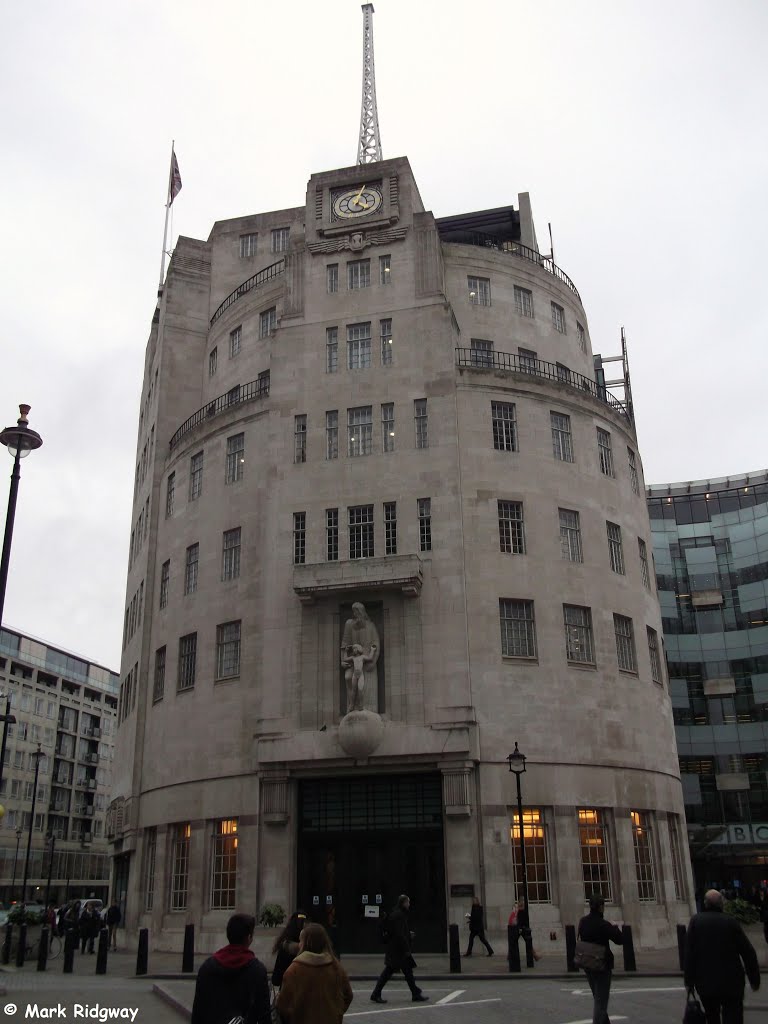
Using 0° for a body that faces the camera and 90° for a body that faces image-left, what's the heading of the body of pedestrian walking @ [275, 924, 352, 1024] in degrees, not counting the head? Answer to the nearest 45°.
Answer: approximately 180°

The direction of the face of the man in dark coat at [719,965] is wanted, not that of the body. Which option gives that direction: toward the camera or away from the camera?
away from the camera

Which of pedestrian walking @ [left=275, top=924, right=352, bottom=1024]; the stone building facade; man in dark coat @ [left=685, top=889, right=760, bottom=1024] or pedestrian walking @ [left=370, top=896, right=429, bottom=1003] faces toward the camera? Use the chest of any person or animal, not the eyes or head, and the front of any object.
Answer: the stone building facade

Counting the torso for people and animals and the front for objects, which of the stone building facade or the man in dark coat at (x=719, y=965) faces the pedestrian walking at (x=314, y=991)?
the stone building facade

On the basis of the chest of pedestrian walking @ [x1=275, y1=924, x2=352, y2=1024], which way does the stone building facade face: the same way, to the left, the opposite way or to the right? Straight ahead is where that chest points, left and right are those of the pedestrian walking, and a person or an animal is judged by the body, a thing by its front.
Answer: the opposite way

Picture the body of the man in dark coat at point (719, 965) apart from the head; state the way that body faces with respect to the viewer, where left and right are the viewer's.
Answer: facing away from the viewer

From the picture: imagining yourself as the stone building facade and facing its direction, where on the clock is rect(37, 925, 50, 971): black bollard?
The black bollard is roughly at 2 o'clock from the stone building facade.

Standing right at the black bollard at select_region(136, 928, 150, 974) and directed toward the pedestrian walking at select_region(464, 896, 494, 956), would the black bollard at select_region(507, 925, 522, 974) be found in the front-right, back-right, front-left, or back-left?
front-right

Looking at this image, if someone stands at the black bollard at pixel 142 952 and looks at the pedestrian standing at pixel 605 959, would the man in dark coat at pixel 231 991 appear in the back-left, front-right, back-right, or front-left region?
front-right

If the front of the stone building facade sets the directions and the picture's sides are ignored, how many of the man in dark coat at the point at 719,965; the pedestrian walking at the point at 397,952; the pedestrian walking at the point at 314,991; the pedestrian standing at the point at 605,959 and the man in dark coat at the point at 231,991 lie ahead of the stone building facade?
5

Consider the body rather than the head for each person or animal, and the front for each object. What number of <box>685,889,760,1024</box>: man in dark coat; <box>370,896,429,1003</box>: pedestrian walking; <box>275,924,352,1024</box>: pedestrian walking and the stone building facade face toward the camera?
1

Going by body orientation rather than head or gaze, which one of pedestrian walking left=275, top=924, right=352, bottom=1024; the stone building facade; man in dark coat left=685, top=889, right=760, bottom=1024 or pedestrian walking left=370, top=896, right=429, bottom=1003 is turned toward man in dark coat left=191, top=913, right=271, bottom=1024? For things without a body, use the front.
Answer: the stone building facade

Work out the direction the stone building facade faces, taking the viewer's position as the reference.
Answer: facing the viewer

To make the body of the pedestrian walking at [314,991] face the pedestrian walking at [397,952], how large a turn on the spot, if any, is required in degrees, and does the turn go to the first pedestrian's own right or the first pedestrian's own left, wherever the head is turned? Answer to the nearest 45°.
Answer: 0° — they already face them

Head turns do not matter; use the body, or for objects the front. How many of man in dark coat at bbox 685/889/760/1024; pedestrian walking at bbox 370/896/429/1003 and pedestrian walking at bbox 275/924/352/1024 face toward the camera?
0

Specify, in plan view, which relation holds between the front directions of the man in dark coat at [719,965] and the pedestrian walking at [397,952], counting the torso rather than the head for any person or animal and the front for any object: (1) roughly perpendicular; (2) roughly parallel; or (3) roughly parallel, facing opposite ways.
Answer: roughly perpendicular

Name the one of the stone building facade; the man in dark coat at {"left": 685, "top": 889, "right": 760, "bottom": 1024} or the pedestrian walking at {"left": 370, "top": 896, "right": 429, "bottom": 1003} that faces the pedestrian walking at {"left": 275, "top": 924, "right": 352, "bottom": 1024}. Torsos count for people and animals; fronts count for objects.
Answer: the stone building facade
